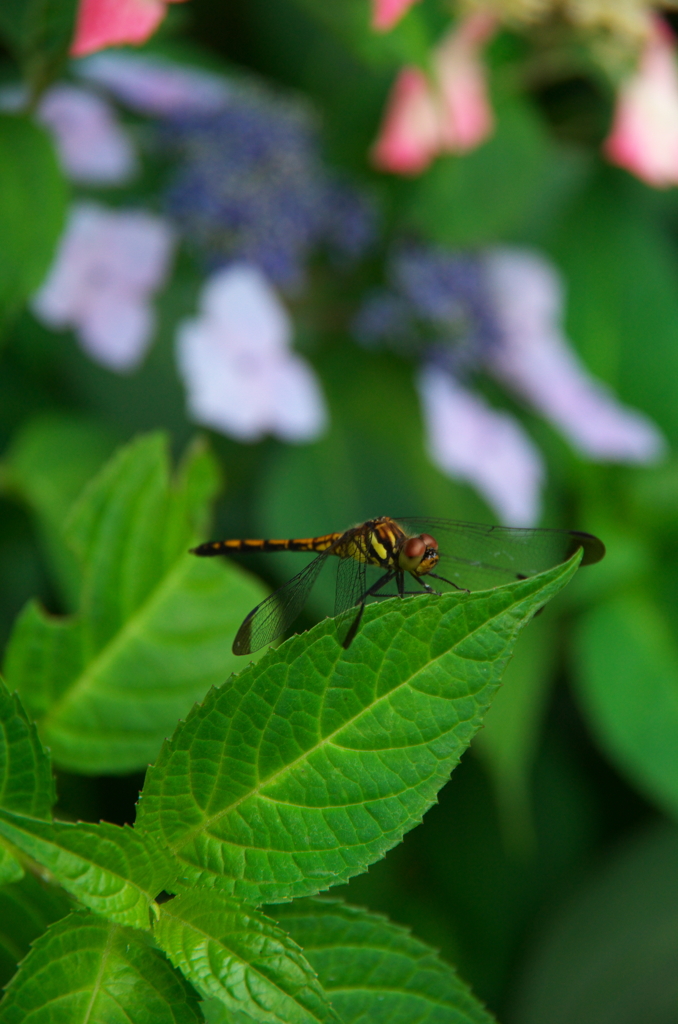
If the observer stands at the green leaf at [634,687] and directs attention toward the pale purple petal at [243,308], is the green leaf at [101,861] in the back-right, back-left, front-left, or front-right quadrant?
front-left

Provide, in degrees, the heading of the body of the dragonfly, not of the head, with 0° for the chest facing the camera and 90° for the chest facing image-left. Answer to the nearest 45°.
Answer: approximately 315°
